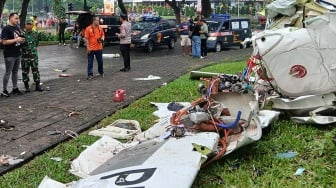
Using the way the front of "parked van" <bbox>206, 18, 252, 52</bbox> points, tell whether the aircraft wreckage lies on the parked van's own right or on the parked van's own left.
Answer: on the parked van's own left

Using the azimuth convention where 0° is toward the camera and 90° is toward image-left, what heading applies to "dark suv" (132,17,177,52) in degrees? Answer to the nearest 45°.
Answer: approximately 45°

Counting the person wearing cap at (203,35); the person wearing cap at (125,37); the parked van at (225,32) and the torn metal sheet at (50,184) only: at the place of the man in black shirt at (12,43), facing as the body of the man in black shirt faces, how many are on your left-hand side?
3

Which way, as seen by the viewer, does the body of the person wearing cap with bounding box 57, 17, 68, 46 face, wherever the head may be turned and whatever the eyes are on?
toward the camera

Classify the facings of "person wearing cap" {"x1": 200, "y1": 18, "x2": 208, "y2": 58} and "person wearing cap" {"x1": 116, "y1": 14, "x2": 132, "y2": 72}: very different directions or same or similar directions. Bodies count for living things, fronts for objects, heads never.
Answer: same or similar directions

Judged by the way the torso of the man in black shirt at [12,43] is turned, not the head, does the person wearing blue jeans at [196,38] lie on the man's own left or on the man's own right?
on the man's own left

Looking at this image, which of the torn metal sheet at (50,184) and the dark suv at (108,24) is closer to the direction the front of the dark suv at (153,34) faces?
the torn metal sheet

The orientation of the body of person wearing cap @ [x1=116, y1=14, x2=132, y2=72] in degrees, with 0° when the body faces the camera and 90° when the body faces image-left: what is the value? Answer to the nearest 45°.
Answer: approximately 90°

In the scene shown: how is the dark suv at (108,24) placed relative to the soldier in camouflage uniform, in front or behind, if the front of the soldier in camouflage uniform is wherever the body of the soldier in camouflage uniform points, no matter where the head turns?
behind

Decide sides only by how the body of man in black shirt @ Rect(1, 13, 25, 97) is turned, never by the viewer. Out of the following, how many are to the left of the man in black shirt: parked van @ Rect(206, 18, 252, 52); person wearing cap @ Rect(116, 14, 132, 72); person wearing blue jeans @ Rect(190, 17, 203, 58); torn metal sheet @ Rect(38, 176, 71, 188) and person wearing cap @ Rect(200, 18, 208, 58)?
4

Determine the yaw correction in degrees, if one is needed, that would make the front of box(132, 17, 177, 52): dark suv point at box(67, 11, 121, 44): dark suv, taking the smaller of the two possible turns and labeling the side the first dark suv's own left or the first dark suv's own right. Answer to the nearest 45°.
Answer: approximately 90° to the first dark suv's own right

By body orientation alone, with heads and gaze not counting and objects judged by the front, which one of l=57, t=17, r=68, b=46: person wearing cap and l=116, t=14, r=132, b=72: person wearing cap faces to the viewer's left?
l=116, t=14, r=132, b=72: person wearing cap

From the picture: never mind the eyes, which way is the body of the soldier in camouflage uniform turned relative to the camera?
toward the camera

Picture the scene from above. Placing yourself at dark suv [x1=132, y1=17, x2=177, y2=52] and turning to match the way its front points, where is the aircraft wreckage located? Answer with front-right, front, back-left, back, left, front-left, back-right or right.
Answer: front-left
